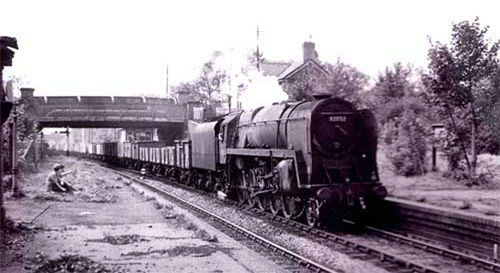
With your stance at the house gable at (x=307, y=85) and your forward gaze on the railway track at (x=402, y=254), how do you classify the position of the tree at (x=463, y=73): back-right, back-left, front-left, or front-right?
front-left

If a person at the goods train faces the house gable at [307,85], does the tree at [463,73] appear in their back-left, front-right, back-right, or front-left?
front-right

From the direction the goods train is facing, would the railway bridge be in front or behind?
behind

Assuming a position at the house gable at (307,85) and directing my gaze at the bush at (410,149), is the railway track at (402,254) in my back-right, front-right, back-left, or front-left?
front-right

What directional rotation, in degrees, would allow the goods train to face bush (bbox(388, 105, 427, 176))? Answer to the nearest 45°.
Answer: approximately 90° to its left

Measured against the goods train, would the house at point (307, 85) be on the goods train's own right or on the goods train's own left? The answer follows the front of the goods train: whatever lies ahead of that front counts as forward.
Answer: on the goods train's own left

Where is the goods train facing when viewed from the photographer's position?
facing the viewer and to the right of the viewer

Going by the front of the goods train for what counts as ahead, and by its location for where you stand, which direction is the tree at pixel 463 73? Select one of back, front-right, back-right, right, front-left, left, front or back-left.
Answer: left

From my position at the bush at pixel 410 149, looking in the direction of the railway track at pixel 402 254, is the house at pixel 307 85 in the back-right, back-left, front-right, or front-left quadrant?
back-right

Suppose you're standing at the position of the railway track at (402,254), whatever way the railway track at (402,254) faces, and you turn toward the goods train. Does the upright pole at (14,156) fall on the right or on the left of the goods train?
left

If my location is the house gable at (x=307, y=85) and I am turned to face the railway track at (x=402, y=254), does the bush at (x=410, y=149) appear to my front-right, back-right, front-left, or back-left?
front-left

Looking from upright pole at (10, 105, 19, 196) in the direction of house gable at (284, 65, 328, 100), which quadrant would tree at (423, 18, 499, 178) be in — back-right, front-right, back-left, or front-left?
front-right
